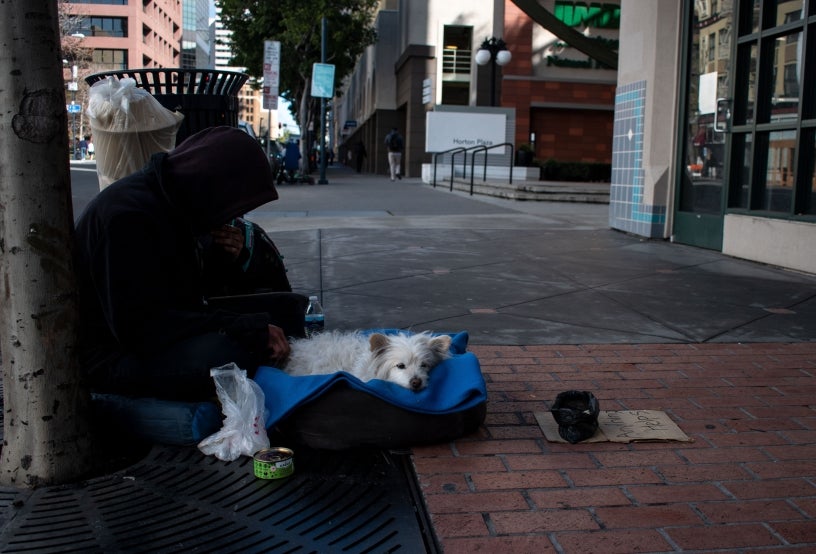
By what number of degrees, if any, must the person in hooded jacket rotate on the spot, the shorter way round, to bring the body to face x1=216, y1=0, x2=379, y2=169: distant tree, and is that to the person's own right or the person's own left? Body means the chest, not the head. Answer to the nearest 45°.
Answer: approximately 90° to the person's own left

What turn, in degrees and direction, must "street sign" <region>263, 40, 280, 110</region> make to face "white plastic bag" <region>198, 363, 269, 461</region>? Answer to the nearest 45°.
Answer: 0° — it already faces it

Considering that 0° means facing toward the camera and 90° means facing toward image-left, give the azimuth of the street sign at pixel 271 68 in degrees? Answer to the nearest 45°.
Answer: approximately 0°

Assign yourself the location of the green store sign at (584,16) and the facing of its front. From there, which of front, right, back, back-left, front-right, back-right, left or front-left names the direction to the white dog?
front

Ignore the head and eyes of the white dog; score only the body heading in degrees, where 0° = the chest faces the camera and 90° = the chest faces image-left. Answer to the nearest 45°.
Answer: approximately 315°

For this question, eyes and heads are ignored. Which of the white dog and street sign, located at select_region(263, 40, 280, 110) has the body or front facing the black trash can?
the street sign

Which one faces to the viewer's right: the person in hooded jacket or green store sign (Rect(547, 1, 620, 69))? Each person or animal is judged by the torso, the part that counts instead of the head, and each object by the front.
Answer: the person in hooded jacket

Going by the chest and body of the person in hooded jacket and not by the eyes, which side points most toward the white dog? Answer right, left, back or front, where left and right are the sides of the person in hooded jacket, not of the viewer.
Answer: front

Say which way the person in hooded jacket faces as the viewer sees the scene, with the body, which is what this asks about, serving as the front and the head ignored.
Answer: to the viewer's right

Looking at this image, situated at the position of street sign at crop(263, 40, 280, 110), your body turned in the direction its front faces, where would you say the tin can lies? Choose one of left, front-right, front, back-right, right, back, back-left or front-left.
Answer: front

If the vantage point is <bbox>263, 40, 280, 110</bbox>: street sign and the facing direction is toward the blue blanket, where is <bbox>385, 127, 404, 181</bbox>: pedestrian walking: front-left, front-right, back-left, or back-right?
back-left

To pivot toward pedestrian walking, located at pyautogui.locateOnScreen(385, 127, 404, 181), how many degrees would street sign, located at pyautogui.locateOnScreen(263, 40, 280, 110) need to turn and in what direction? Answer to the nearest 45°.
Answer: approximately 135° to its left

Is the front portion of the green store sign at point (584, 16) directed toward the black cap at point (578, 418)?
yes

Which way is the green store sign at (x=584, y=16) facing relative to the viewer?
toward the camera

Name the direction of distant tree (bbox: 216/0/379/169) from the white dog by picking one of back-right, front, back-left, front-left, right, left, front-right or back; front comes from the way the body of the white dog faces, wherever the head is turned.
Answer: back-left

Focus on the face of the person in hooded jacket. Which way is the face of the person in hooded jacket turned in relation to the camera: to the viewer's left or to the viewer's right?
to the viewer's right
